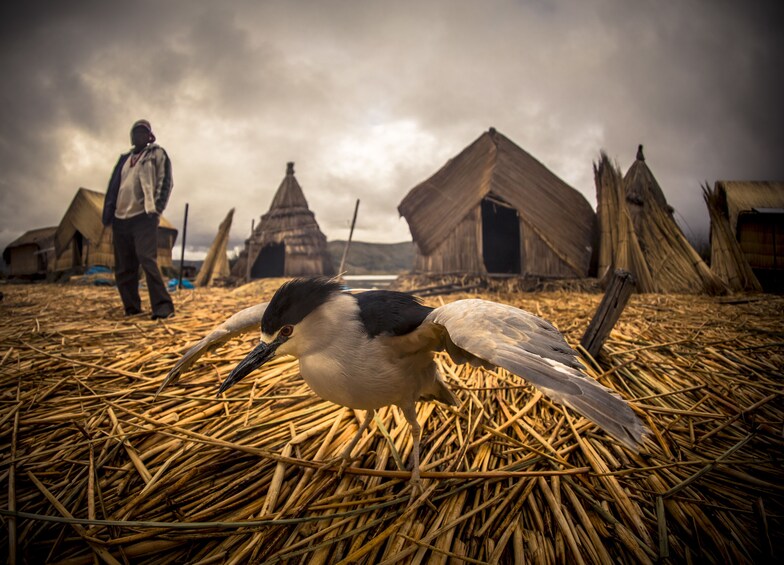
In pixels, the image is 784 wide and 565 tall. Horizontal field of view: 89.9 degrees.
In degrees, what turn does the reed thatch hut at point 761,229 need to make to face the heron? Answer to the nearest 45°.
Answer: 0° — it already faces it

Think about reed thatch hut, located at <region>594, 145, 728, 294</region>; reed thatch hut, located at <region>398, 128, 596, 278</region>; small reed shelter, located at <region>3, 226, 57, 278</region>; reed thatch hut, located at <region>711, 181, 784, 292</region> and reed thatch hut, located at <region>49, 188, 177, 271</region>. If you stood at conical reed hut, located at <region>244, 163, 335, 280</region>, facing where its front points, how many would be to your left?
3

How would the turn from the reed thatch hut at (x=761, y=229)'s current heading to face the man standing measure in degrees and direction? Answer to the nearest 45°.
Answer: approximately 45° to its right

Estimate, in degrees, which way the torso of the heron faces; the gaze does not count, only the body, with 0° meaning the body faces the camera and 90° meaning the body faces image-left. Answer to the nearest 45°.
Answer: approximately 45°

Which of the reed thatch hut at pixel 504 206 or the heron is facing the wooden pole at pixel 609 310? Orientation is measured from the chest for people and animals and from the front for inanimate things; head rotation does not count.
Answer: the reed thatch hut

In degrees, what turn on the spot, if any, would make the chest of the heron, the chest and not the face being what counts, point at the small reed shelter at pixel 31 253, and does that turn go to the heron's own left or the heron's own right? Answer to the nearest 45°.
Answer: approximately 90° to the heron's own right

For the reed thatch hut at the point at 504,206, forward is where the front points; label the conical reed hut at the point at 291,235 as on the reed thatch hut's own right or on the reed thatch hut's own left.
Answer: on the reed thatch hut's own right

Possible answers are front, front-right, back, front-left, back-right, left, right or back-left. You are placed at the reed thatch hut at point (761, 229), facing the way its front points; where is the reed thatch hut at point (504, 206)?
front-right

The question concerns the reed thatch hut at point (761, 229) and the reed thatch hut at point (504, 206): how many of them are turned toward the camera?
2

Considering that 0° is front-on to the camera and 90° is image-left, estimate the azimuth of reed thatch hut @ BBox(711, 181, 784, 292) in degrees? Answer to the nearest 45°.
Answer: approximately 0°

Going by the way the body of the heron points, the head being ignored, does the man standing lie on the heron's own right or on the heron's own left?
on the heron's own right

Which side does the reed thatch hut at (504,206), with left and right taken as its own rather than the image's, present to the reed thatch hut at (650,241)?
left

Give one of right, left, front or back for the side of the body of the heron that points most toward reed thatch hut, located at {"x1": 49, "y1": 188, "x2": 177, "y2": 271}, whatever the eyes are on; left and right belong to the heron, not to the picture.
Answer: right
